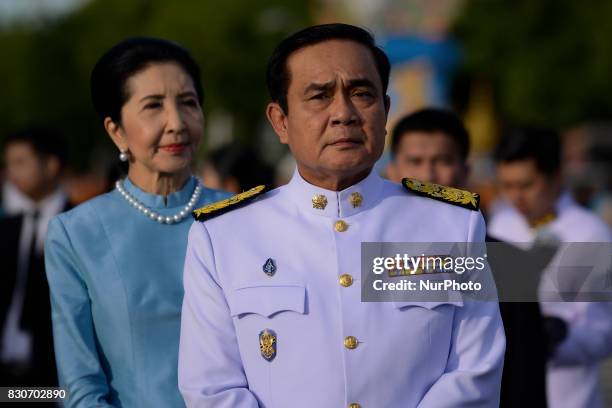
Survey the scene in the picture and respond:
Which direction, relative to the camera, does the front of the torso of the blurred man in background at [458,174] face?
toward the camera

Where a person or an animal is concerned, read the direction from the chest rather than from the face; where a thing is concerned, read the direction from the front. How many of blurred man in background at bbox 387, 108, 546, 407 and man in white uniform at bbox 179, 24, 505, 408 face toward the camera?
2

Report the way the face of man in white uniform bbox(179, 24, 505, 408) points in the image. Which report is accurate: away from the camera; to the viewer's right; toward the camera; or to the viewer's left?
toward the camera

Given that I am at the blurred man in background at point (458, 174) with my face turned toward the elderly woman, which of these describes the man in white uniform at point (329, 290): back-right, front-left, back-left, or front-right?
front-left

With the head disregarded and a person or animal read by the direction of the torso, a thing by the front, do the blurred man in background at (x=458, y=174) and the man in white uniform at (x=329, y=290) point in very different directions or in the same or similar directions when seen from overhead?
same or similar directions

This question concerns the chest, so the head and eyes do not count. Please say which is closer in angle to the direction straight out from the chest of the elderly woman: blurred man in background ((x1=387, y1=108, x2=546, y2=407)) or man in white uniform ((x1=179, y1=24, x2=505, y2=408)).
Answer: the man in white uniform

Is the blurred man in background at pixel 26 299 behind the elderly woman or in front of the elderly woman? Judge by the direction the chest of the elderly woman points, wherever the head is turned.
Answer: behind

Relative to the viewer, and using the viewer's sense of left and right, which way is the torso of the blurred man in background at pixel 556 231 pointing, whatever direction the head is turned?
facing the viewer and to the left of the viewer

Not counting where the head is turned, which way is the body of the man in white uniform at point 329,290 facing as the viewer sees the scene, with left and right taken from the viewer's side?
facing the viewer

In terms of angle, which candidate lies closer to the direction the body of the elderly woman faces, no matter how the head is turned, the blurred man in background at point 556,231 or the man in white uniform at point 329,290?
the man in white uniform

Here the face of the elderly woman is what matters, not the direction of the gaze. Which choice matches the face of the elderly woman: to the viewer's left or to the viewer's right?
to the viewer's right

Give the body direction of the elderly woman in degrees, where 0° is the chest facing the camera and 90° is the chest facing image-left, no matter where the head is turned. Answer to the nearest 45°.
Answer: approximately 315°

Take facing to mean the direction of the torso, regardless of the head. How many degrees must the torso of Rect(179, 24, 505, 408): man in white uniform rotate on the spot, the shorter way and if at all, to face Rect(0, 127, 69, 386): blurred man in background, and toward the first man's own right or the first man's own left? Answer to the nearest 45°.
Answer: approximately 135° to the first man's own right

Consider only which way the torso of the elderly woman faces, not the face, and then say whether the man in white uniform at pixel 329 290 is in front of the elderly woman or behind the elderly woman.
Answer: in front

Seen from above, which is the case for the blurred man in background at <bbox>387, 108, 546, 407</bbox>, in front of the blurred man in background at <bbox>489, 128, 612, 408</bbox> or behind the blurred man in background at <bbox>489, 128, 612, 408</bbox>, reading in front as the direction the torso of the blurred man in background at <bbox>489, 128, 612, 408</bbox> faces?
in front
